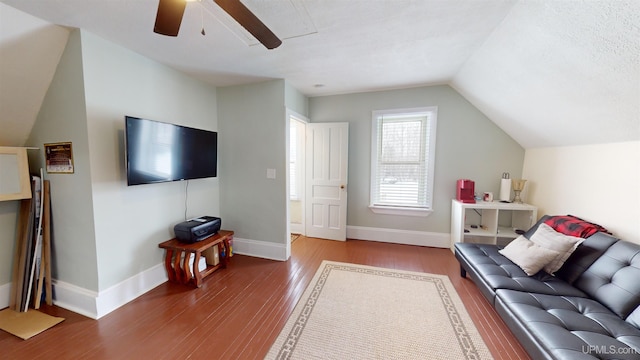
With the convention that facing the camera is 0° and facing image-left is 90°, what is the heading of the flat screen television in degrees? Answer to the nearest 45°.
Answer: approximately 315°

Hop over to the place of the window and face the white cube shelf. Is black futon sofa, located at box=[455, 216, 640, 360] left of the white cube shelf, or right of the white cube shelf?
right

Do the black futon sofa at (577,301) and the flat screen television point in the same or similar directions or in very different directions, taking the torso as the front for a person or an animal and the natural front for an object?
very different directions
